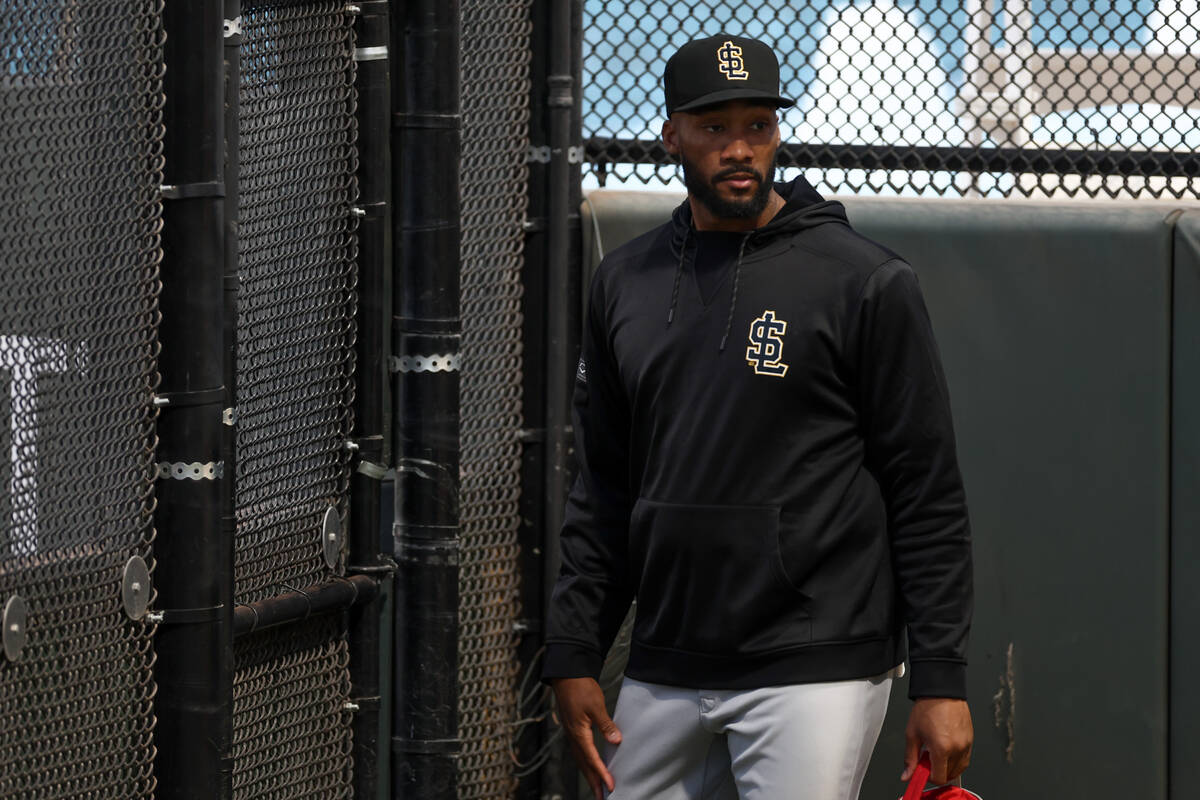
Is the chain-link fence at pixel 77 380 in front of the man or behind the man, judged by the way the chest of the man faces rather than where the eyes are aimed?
in front

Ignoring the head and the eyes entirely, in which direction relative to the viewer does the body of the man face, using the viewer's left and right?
facing the viewer and to the left of the viewer
